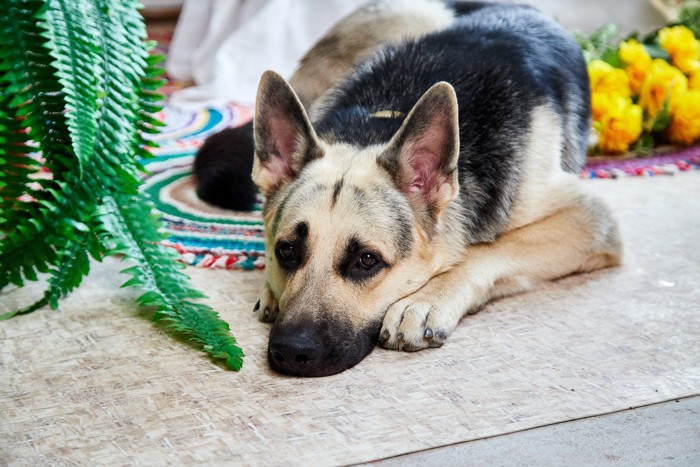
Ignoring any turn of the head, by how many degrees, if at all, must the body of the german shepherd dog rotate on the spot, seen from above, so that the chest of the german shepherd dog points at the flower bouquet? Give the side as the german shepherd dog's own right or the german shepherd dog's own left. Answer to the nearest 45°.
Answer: approximately 180°

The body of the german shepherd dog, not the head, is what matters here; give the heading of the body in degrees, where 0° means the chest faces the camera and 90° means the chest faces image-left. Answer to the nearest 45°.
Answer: approximately 45°
